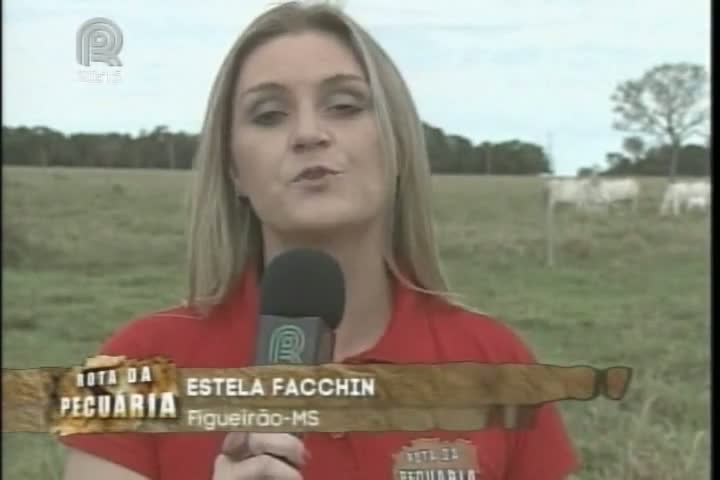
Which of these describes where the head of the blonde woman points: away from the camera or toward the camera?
toward the camera

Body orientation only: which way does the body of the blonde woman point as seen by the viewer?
toward the camera

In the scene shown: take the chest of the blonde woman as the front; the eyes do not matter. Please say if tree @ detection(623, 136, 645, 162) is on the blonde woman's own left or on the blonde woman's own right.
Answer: on the blonde woman's own left
